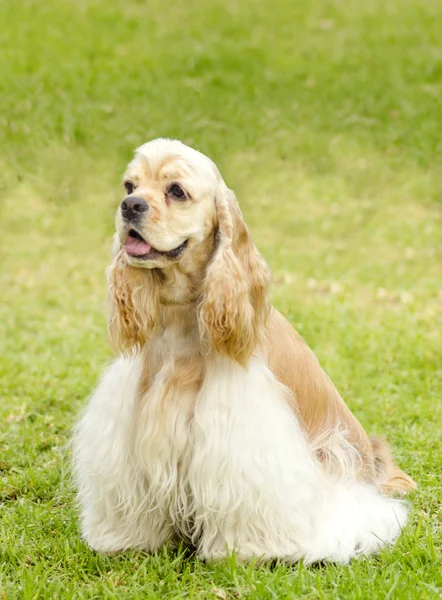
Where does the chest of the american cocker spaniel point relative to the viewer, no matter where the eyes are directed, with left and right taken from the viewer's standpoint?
facing the viewer and to the left of the viewer
